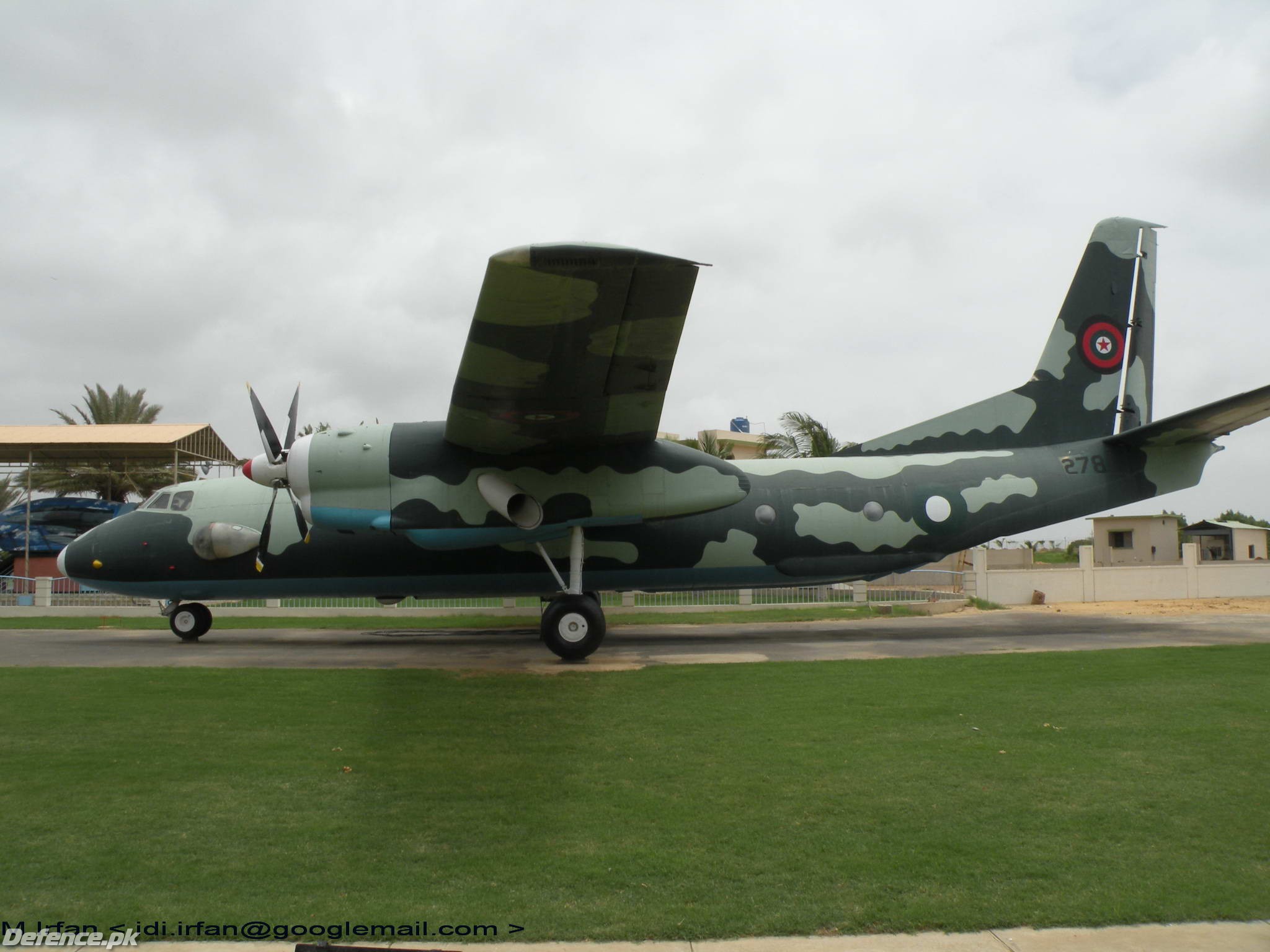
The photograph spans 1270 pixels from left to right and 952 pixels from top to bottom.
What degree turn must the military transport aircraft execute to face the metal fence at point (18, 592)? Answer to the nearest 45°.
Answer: approximately 45° to its right

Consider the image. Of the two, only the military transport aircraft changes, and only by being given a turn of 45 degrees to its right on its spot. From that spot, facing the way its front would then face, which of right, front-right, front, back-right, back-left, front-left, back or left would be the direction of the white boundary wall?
right

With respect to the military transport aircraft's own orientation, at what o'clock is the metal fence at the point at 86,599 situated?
The metal fence is roughly at 1 o'clock from the military transport aircraft.

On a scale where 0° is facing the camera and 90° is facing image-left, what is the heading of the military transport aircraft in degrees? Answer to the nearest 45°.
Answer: approximately 90°

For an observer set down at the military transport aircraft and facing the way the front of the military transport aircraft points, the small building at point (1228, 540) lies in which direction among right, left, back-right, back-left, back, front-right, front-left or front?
back-right

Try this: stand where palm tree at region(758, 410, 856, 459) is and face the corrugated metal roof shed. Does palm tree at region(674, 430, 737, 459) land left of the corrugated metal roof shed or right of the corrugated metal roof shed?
right

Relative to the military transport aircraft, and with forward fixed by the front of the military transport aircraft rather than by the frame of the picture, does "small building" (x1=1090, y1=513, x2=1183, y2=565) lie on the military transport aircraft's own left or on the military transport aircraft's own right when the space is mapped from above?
on the military transport aircraft's own right

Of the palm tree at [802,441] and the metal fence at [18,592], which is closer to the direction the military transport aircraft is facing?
the metal fence

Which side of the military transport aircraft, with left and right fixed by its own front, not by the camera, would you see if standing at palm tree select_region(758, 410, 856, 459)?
right
